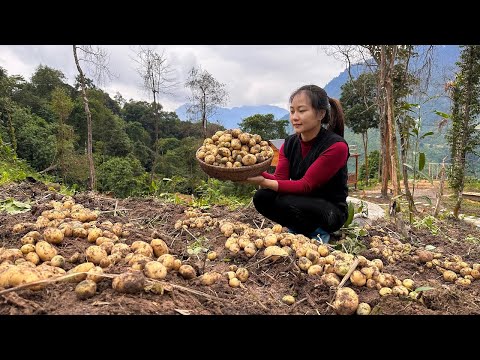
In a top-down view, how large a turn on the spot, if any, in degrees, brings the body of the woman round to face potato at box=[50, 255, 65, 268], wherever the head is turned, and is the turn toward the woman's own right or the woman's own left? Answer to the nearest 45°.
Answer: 0° — they already face it

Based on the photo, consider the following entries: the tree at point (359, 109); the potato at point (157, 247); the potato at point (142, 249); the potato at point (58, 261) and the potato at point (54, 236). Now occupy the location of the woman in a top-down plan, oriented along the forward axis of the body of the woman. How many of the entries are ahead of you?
4

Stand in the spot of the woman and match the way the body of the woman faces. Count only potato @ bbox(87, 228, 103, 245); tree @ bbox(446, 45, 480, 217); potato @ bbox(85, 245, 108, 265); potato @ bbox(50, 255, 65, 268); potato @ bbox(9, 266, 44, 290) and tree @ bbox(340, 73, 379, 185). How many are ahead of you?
4

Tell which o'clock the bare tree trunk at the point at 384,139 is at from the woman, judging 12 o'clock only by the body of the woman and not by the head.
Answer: The bare tree trunk is roughly at 5 o'clock from the woman.

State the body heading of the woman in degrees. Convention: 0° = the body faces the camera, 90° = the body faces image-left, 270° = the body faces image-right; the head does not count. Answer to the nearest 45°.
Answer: approximately 45°

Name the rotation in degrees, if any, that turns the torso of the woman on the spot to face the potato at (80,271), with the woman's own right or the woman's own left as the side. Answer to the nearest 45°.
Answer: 0° — they already face it

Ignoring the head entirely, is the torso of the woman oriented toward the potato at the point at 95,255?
yes
